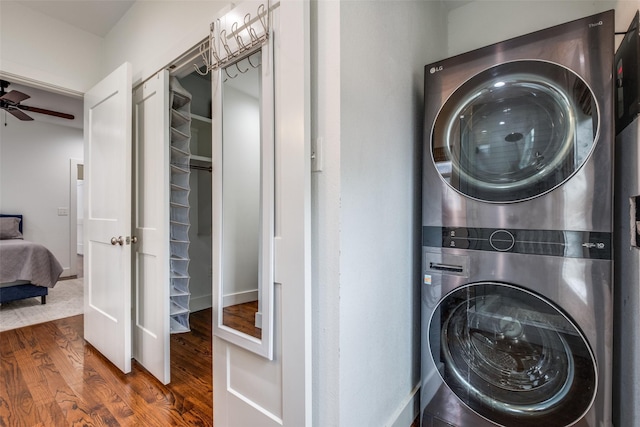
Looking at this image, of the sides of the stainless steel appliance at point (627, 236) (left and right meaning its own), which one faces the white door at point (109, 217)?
front

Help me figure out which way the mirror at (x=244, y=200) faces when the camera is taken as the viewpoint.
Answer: facing the viewer and to the left of the viewer

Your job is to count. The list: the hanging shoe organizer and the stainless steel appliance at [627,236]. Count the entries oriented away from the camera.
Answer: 0

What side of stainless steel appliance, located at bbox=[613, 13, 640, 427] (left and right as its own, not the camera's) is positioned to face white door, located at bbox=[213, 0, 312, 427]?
front

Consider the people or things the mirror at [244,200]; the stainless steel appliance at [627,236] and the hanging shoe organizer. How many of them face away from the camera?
0

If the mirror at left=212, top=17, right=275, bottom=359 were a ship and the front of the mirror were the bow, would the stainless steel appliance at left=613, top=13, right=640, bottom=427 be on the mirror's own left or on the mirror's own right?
on the mirror's own left

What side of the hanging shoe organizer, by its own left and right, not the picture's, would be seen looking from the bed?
right

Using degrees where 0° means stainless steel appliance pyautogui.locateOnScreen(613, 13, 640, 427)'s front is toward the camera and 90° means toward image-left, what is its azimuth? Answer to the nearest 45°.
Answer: approximately 45°

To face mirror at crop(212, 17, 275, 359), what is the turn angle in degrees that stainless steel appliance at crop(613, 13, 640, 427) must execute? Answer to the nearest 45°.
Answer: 0° — it already faces it

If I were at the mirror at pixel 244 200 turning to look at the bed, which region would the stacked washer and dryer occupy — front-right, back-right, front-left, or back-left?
back-right

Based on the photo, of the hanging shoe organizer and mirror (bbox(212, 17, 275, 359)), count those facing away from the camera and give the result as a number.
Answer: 0

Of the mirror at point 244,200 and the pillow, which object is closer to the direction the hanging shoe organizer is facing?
the mirror

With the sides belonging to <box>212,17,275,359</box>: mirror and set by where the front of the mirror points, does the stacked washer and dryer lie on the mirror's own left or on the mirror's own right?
on the mirror's own left

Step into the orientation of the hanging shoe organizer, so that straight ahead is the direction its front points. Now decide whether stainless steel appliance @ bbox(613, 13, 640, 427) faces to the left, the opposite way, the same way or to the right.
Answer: to the right
